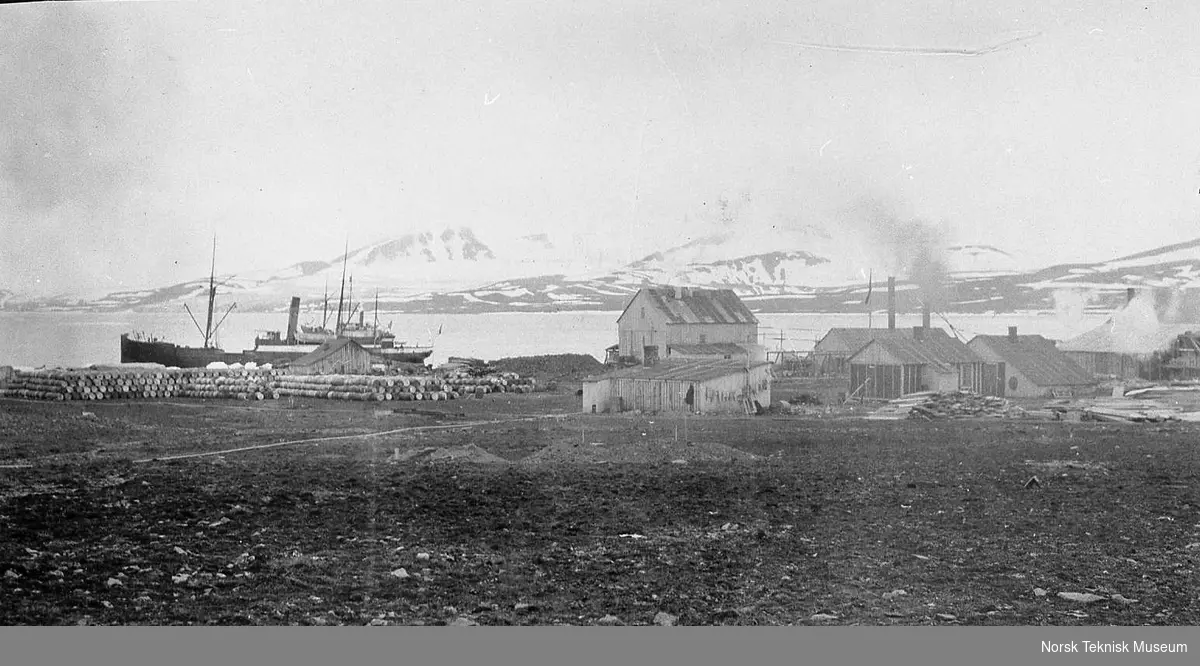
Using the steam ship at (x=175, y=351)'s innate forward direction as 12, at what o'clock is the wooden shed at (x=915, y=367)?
The wooden shed is roughly at 7 o'clock from the steam ship.

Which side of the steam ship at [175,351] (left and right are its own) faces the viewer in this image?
left

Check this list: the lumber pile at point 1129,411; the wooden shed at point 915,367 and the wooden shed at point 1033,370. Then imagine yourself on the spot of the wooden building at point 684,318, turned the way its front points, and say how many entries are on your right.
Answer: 0

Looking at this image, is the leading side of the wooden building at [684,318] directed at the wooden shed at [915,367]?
no

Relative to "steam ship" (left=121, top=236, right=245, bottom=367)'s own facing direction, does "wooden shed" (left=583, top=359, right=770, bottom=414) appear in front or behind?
behind

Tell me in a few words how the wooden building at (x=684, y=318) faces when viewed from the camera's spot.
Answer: facing the viewer and to the left of the viewer

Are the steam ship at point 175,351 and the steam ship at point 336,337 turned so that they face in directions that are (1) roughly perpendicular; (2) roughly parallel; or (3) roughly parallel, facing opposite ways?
roughly parallel

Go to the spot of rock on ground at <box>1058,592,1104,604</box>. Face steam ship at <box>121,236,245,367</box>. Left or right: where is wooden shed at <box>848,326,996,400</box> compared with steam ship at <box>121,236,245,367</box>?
right

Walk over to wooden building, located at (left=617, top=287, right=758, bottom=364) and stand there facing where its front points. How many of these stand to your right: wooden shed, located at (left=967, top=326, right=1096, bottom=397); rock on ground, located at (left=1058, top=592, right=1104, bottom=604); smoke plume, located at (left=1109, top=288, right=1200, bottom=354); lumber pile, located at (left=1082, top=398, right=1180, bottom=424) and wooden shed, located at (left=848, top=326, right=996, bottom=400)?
0
